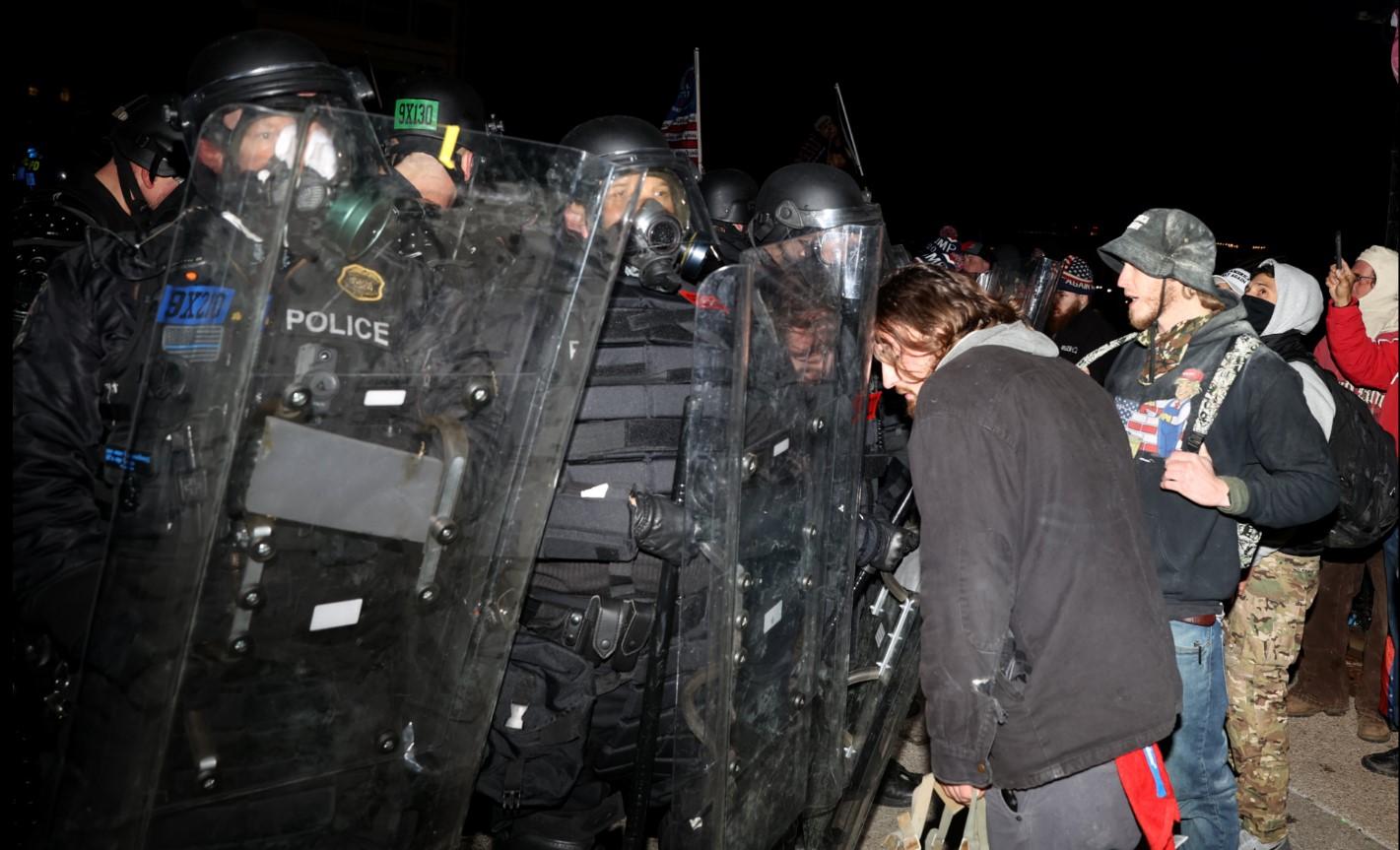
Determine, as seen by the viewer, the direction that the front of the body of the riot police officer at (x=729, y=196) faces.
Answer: to the viewer's right

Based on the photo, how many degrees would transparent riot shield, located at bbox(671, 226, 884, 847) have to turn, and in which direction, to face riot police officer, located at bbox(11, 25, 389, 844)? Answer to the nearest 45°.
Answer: approximately 135° to its right

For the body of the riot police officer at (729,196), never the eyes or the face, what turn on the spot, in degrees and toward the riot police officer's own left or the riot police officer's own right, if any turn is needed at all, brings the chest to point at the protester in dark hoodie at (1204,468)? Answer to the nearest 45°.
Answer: approximately 45° to the riot police officer's own right

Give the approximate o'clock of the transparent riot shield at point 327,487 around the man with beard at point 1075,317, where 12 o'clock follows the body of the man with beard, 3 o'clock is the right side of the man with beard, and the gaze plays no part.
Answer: The transparent riot shield is roughly at 11 o'clock from the man with beard.

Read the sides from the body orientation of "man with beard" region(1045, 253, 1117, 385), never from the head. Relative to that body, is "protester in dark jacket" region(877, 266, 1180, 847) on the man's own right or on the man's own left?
on the man's own left

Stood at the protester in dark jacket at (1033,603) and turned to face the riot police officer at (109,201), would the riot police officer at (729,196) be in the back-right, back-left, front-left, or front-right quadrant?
front-right

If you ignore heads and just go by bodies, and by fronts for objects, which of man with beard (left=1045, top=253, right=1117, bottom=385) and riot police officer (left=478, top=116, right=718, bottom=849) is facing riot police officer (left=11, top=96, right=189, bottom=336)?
the man with beard

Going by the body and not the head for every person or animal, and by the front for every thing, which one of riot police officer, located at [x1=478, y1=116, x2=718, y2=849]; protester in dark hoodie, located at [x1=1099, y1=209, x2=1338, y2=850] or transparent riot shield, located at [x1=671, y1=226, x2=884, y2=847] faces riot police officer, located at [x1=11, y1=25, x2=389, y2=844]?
the protester in dark hoodie

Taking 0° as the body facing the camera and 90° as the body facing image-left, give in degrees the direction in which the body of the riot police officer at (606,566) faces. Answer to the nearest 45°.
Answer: approximately 315°

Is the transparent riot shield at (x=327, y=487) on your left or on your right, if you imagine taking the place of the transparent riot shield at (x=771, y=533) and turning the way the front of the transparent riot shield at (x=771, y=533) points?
on your right

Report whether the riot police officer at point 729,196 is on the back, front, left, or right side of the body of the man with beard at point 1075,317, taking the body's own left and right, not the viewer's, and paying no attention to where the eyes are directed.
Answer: front

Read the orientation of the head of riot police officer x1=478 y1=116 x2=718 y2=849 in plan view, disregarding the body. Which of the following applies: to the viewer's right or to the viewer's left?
to the viewer's right

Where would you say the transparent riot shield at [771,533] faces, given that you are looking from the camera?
facing the viewer and to the right of the viewer

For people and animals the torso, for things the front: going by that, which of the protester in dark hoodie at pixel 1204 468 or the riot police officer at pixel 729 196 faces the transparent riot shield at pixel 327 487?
the protester in dark hoodie

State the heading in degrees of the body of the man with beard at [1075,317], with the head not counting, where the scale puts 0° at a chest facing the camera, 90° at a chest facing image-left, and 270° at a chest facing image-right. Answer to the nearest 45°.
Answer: approximately 45°

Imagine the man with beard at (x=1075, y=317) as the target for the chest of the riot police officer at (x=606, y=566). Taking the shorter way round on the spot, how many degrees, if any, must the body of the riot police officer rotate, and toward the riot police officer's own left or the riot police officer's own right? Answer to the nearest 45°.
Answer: approximately 90° to the riot police officer's own left

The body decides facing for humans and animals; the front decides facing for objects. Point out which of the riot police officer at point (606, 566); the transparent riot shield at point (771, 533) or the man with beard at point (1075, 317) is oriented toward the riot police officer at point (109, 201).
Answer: the man with beard

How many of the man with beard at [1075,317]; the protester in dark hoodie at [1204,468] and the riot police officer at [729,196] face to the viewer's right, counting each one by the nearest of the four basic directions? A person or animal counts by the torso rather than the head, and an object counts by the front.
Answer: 1

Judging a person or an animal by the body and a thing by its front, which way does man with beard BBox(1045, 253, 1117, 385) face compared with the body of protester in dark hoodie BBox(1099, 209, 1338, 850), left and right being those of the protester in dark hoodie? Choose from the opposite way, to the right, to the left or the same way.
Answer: the same way
